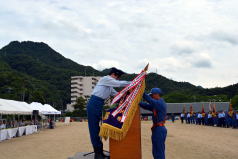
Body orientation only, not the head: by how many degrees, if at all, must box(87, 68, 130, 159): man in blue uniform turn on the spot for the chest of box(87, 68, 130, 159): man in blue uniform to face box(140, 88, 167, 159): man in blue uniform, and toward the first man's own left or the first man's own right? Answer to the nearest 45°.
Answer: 0° — they already face them

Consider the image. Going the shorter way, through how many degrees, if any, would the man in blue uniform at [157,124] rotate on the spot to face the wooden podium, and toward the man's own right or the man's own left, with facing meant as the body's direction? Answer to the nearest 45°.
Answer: approximately 45° to the man's own left

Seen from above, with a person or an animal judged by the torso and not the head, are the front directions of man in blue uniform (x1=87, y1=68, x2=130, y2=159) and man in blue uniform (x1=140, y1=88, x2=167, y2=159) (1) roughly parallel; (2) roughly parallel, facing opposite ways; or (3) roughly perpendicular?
roughly parallel, facing opposite ways

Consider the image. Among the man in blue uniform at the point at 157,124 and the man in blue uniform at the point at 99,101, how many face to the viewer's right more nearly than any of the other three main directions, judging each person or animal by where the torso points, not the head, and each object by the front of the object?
1

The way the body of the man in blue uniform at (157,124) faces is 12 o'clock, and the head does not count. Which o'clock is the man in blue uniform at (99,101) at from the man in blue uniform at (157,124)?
the man in blue uniform at (99,101) is roughly at 12 o'clock from the man in blue uniform at (157,124).

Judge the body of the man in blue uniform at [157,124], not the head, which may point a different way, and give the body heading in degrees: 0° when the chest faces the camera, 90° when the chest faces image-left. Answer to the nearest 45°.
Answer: approximately 90°

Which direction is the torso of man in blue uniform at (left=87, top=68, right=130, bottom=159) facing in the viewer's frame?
to the viewer's right

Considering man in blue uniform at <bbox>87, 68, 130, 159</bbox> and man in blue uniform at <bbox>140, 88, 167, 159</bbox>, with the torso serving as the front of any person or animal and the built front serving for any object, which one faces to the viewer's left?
man in blue uniform at <bbox>140, 88, 167, 159</bbox>
